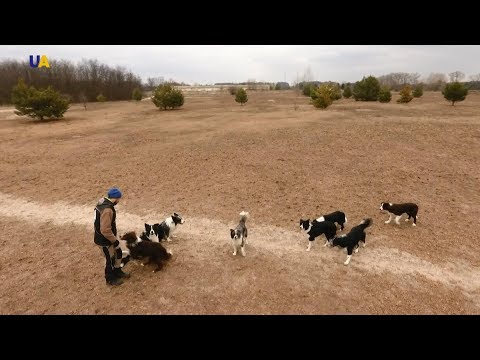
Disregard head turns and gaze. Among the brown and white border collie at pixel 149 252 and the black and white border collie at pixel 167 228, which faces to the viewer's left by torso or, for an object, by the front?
the brown and white border collie at pixel 149 252

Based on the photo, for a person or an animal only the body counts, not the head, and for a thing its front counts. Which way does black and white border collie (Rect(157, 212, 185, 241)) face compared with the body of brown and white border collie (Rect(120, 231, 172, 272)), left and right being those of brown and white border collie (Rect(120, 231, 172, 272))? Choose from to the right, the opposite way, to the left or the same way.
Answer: the opposite way

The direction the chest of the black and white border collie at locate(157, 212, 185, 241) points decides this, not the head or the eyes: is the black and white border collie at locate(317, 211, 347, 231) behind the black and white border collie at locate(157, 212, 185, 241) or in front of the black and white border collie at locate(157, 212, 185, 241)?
in front

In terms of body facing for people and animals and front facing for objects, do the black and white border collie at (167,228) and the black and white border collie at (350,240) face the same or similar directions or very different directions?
very different directions

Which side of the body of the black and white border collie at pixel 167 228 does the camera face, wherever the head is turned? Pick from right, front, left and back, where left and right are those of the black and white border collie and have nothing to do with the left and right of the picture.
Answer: right

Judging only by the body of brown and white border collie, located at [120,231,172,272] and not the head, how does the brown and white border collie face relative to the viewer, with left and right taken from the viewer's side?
facing to the left of the viewer

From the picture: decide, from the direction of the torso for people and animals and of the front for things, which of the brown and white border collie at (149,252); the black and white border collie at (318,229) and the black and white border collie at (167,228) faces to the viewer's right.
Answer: the black and white border collie at (167,228)

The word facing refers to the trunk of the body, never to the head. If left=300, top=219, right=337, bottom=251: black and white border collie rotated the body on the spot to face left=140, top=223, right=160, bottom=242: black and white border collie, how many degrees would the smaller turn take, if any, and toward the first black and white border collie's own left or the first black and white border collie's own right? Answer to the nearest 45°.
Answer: approximately 45° to the first black and white border collie's own right

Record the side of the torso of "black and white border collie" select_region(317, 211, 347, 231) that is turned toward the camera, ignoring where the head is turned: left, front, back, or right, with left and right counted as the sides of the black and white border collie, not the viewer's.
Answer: left
